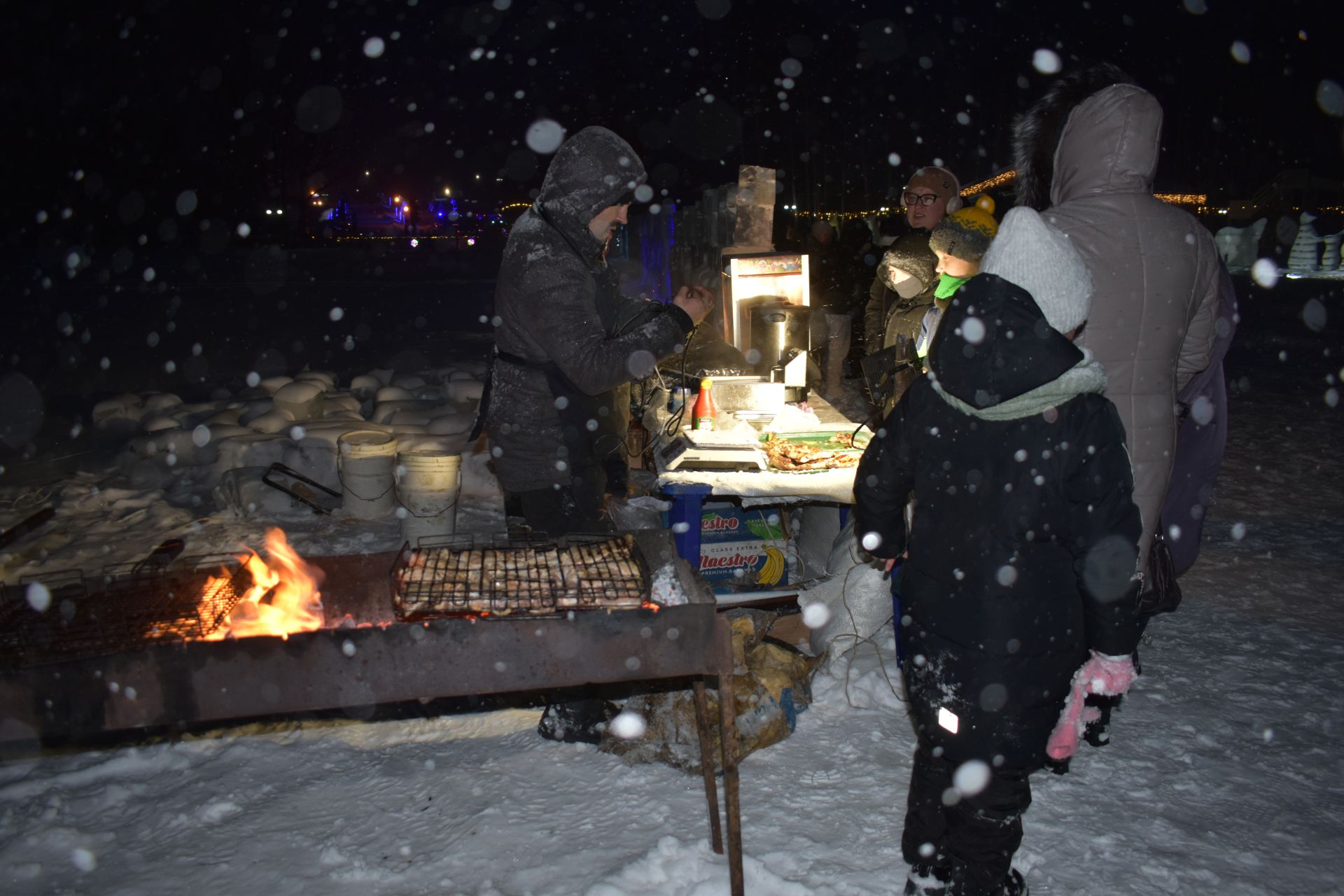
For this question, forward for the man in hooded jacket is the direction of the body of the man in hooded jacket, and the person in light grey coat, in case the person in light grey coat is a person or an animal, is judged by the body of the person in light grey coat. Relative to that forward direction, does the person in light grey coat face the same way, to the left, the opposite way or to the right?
to the left

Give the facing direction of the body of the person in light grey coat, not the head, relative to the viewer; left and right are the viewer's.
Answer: facing away from the viewer and to the left of the viewer

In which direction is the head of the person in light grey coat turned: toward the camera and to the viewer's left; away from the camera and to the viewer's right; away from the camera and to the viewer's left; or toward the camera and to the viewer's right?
away from the camera and to the viewer's left

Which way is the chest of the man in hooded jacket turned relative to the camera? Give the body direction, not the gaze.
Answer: to the viewer's right

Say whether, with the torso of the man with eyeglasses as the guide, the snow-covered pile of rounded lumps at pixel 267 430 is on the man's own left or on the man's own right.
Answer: on the man's own right

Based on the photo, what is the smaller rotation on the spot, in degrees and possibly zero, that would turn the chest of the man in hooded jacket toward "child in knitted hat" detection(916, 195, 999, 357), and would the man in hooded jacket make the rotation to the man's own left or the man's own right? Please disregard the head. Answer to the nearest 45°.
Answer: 0° — they already face them

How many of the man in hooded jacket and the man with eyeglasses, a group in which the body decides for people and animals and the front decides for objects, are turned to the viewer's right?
1

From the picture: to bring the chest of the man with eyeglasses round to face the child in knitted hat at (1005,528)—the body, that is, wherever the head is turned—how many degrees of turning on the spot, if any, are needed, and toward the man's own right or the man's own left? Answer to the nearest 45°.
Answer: approximately 45° to the man's own left

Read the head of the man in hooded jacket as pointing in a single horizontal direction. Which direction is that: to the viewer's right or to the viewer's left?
to the viewer's right
